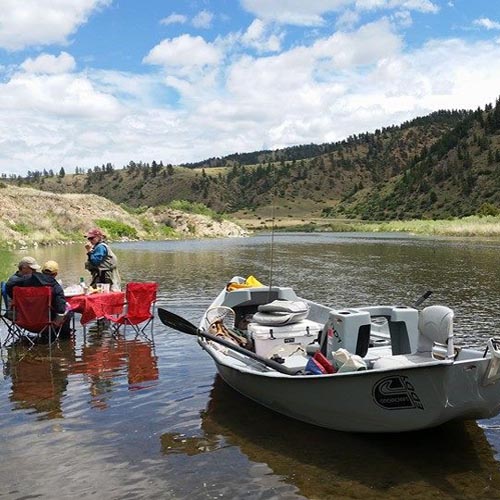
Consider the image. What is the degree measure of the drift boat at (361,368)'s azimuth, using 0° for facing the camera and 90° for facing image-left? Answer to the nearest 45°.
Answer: approximately 135°

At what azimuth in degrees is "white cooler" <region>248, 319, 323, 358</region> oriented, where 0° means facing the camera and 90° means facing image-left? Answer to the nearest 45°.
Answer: approximately 0°

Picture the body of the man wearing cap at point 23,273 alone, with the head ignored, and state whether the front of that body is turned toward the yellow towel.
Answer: yes

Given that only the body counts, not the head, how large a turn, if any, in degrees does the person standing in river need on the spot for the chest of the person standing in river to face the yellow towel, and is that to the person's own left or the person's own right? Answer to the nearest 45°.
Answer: approximately 135° to the person's own left

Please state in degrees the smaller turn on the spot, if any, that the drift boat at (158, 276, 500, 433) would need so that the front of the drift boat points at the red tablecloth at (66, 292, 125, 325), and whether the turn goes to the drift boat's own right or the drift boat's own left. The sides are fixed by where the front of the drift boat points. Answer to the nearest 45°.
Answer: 0° — it already faces it

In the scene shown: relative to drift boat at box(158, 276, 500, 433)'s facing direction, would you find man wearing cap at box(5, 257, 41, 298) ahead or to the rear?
ahead

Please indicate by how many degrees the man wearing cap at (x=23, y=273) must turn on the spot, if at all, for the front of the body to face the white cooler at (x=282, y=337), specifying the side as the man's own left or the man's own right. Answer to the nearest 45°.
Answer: approximately 45° to the man's own right

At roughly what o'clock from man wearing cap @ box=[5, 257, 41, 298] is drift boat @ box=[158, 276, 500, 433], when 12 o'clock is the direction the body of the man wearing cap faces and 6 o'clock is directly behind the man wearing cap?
The drift boat is roughly at 4 o'clock from the man wearing cap.
